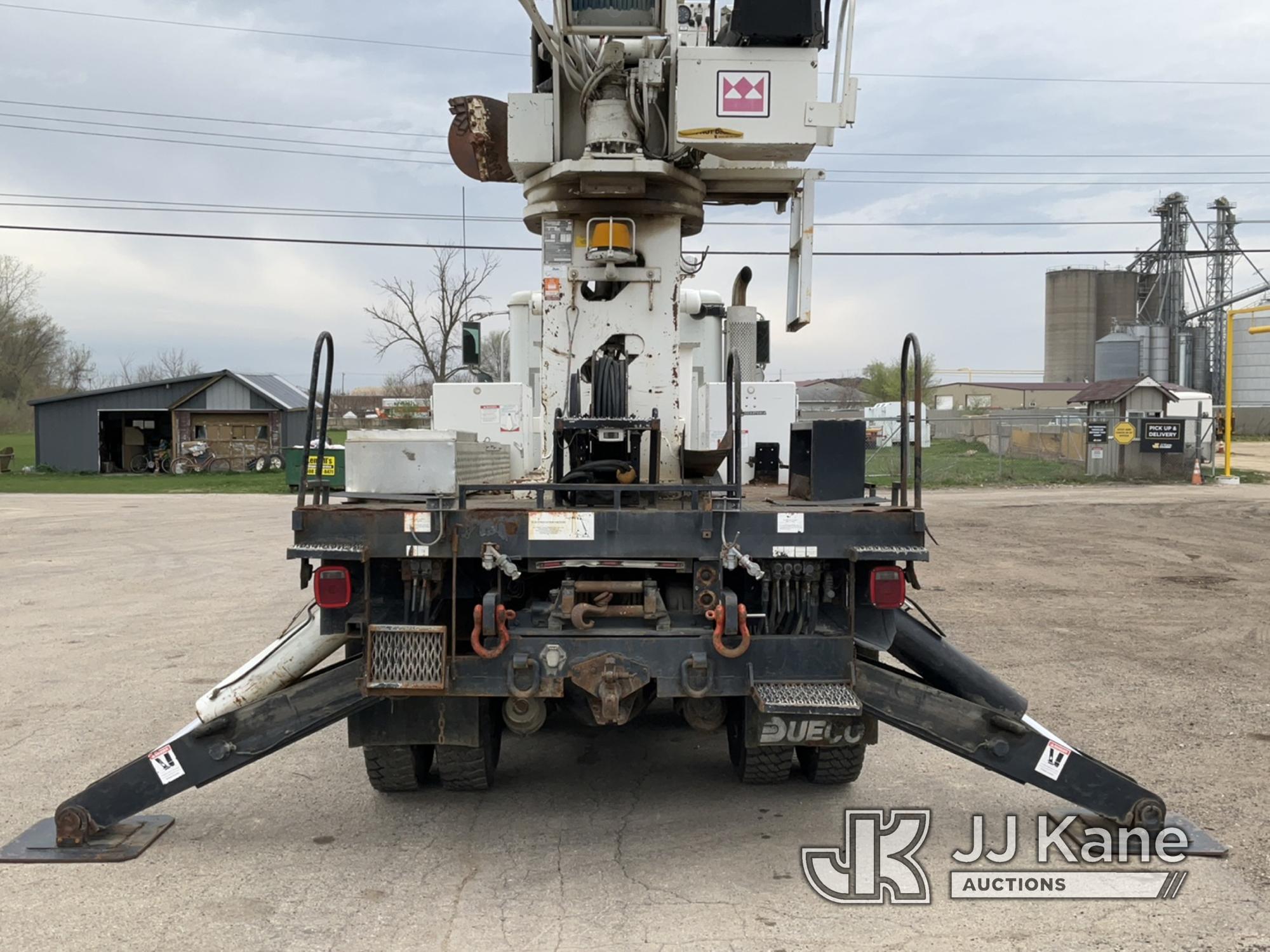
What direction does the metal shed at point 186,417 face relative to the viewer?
toward the camera

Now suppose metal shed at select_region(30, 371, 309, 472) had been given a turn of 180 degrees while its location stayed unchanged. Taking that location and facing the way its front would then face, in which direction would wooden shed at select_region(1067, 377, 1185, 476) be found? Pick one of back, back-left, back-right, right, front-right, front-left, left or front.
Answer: back-right

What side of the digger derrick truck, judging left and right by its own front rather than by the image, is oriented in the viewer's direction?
back

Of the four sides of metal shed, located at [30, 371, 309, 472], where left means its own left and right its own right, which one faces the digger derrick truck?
front

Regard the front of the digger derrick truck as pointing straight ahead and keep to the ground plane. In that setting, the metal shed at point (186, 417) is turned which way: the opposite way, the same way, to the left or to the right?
the opposite way

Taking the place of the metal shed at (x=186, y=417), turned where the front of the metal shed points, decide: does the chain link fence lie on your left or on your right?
on your left

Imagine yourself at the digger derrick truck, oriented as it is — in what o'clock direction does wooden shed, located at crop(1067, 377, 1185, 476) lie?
The wooden shed is roughly at 1 o'clock from the digger derrick truck.

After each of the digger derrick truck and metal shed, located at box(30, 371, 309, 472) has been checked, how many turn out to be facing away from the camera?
1

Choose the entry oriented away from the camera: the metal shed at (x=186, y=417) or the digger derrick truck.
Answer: the digger derrick truck
